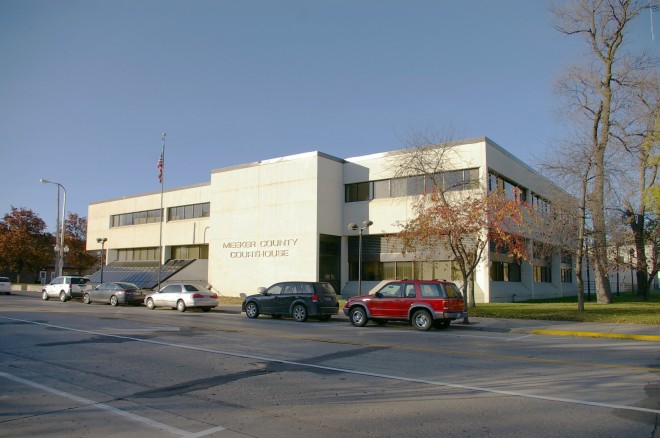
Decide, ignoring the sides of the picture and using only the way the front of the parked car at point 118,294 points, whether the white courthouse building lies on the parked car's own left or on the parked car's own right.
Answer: on the parked car's own right

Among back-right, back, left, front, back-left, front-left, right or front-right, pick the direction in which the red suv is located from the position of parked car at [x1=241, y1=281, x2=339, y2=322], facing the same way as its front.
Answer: back

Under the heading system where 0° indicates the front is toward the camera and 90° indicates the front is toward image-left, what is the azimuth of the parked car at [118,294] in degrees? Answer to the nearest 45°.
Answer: approximately 135°

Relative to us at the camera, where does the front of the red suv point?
facing away from the viewer and to the left of the viewer

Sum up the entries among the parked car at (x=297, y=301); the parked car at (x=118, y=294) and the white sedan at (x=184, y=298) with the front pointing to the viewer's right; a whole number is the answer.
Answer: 0

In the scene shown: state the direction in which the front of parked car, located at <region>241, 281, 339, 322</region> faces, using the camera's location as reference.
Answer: facing away from the viewer and to the left of the viewer

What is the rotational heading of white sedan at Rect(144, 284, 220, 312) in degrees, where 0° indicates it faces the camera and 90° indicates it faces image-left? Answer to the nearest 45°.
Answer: approximately 135°

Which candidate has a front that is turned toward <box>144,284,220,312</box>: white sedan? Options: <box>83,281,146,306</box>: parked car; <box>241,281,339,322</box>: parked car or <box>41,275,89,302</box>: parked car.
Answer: <box>241,281,339,322</box>: parked car

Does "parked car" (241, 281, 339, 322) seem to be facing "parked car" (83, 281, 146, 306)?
yes

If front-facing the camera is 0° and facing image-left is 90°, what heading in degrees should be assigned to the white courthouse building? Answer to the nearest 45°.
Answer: approximately 45°

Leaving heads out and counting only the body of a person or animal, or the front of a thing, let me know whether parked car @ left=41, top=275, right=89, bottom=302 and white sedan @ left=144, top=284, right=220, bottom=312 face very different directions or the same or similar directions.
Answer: same or similar directions

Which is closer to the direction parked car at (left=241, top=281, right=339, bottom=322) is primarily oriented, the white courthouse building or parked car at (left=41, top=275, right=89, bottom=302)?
the parked car

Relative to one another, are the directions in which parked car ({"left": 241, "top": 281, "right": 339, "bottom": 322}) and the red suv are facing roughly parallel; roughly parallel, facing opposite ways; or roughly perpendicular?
roughly parallel
